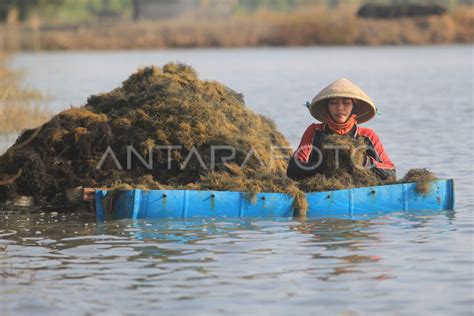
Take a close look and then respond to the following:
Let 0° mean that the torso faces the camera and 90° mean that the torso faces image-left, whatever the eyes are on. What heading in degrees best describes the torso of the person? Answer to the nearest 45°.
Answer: approximately 0°

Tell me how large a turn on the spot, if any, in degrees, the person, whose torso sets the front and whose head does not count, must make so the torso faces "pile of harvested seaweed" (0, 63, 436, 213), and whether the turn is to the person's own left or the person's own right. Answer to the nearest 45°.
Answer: approximately 90° to the person's own right

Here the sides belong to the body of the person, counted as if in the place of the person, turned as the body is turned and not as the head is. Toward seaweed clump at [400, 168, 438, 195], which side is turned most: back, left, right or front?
left
